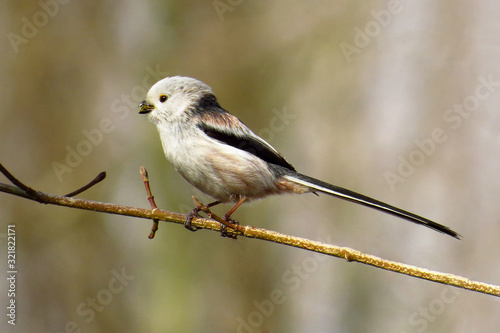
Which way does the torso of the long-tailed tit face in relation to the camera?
to the viewer's left
